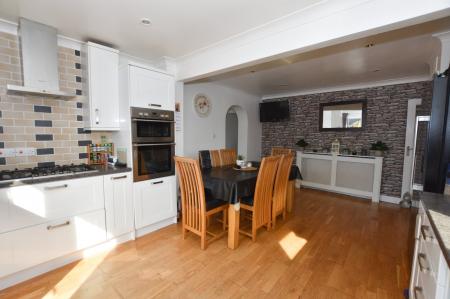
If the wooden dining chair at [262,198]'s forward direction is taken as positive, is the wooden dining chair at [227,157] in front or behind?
in front

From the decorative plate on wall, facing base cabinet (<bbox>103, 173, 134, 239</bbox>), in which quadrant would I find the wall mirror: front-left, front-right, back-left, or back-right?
back-left

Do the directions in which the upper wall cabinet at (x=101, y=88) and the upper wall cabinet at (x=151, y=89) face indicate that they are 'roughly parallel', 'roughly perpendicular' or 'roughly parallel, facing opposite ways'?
roughly parallel

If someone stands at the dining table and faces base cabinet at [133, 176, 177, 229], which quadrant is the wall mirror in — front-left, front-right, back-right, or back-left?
back-right

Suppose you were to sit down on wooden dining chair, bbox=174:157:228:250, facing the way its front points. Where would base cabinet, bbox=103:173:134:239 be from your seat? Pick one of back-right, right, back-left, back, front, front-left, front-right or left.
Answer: back-left

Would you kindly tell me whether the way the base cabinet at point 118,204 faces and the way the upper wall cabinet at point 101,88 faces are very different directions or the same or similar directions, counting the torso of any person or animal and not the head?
same or similar directions

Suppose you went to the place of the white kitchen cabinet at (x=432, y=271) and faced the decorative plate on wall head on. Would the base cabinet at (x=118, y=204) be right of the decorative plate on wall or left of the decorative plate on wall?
left

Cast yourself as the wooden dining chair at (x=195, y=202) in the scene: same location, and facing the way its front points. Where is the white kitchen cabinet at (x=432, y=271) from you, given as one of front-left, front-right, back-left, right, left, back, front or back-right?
right

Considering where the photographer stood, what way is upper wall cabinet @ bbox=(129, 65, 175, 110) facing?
facing the viewer and to the right of the viewer

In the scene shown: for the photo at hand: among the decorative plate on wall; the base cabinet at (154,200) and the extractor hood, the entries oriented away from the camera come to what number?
0

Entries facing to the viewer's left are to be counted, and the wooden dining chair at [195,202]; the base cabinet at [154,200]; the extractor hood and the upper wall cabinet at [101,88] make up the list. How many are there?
0

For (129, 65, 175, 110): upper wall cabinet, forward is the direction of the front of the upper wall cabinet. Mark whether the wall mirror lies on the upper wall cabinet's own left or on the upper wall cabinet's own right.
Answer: on the upper wall cabinet's own left

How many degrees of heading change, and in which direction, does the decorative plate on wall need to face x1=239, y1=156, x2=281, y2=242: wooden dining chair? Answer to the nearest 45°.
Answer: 0° — it already faces it

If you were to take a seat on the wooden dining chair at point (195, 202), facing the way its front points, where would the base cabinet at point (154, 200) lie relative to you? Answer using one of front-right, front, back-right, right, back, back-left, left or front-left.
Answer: left
